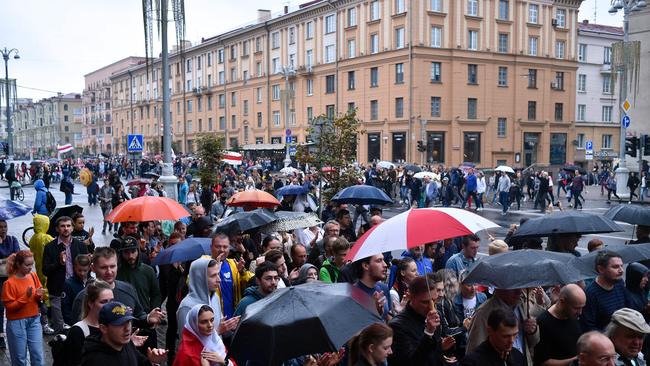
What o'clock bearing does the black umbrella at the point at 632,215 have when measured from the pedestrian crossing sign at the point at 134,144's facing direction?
The black umbrella is roughly at 11 o'clock from the pedestrian crossing sign.

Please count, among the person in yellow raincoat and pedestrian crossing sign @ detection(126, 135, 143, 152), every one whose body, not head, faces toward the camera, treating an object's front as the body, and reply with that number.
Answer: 1

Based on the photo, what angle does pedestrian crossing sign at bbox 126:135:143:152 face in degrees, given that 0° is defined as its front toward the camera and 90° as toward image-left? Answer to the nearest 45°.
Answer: approximately 0°

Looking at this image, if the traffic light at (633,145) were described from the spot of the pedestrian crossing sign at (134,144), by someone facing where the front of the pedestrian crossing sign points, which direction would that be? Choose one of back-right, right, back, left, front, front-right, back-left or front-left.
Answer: left

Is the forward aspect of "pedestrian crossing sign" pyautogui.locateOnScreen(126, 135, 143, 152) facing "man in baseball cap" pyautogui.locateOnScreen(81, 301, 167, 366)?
yes

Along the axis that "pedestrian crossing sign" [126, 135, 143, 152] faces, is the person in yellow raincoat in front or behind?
in front

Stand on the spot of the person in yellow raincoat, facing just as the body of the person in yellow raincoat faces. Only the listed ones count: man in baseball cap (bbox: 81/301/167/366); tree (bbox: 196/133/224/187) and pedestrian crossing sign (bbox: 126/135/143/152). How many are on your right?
1

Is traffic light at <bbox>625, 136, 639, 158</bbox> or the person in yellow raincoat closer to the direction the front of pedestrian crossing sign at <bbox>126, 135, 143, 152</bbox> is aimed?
the person in yellow raincoat
